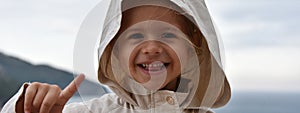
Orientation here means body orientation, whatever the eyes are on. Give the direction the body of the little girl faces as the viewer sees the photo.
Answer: toward the camera

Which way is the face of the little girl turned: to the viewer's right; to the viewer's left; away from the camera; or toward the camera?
toward the camera
